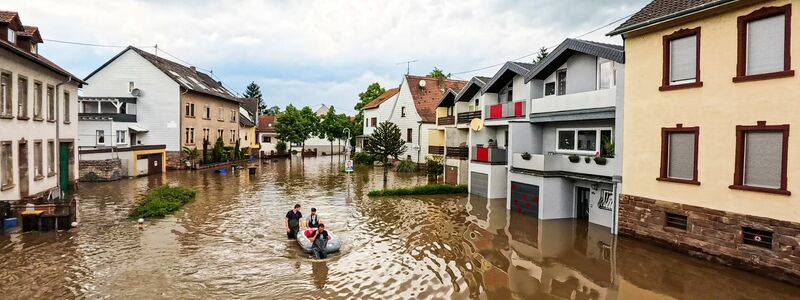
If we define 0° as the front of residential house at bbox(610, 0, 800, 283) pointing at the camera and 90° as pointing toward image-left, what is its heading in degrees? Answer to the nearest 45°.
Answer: approximately 45°

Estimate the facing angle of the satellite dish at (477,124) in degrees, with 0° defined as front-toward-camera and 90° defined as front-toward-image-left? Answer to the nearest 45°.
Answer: approximately 45°

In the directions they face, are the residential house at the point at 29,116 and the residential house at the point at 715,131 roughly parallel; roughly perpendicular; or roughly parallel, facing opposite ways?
roughly parallel, facing opposite ways

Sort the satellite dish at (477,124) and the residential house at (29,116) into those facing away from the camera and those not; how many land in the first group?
0

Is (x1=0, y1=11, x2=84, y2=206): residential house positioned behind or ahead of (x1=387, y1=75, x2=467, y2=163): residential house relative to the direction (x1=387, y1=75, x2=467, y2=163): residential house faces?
ahead

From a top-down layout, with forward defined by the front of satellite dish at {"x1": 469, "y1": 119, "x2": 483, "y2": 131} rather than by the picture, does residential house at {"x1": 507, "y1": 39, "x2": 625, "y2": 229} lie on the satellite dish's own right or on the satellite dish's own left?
on the satellite dish's own left

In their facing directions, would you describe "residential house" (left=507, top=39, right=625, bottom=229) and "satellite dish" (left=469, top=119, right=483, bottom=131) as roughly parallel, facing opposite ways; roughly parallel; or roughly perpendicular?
roughly parallel

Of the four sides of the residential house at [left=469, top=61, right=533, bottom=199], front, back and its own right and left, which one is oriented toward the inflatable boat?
front

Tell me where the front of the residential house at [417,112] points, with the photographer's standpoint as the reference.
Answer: facing the viewer and to the left of the viewer

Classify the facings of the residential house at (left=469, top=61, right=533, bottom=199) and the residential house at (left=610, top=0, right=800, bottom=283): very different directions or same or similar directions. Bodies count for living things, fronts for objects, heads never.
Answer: same or similar directions

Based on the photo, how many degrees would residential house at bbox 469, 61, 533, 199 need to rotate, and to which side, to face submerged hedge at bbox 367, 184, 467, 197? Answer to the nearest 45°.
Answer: approximately 45° to its right

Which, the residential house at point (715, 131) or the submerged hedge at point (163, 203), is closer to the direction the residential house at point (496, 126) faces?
the submerged hedge

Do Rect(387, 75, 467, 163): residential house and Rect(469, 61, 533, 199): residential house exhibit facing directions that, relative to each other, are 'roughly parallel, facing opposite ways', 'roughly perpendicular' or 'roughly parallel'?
roughly parallel

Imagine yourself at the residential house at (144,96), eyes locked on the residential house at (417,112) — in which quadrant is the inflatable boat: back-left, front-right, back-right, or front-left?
front-right
